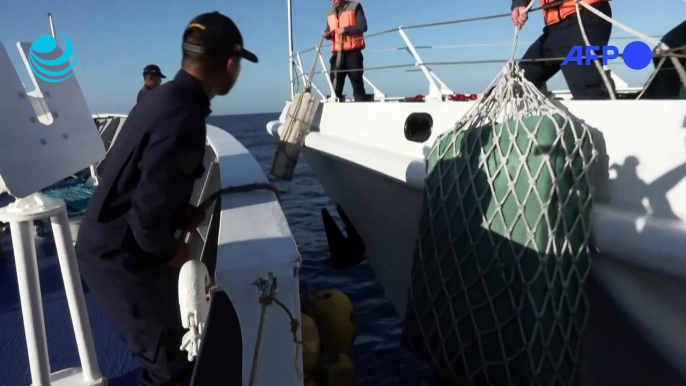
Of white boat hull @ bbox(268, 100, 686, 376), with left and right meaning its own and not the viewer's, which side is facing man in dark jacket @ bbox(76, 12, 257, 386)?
left

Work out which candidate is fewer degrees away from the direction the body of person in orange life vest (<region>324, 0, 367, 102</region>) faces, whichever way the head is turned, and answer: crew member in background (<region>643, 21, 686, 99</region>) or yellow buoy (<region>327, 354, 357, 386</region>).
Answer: the yellow buoy

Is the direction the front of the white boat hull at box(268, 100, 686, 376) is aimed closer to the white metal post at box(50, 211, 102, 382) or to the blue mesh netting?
the blue mesh netting

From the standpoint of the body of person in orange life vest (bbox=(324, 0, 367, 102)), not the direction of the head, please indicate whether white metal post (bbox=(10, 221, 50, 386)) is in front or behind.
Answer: in front

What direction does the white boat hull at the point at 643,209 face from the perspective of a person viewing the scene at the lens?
facing away from the viewer and to the left of the viewer

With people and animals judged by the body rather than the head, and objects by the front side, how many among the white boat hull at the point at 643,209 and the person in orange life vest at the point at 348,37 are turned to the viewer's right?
0

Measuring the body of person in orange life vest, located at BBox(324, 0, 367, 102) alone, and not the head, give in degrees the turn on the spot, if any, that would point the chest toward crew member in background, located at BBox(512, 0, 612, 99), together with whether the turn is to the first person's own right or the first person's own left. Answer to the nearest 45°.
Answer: approximately 90° to the first person's own left

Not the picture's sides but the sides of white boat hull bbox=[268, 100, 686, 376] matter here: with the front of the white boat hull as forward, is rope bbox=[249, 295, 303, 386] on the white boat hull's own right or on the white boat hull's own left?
on the white boat hull's own left

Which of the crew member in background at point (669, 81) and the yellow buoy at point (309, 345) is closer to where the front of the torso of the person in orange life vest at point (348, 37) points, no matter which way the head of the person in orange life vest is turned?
the yellow buoy

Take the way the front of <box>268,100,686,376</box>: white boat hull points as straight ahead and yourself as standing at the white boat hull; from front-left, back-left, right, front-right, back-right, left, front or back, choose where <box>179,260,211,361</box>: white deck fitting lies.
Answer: left

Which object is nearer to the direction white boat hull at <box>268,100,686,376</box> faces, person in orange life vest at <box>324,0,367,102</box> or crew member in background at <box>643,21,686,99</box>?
the person in orange life vest

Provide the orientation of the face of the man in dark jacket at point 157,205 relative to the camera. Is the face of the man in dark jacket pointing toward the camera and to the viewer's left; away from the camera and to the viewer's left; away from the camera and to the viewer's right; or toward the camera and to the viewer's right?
away from the camera and to the viewer's right

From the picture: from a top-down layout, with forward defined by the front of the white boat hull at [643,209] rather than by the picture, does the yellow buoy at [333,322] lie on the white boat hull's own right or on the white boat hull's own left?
on the white boat hull's own left
